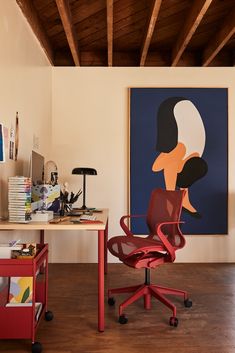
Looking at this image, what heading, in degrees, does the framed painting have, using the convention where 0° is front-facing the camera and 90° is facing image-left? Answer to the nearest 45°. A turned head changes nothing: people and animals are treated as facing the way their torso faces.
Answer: approximately 0°

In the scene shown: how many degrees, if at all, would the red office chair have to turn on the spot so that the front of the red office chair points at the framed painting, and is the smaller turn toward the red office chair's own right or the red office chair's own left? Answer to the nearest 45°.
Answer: approximately 135° to the red office chair's own right

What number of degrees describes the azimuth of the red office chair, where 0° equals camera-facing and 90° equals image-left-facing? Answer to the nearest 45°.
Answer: approximately 45°

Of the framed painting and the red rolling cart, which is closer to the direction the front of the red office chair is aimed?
the red rolling cart

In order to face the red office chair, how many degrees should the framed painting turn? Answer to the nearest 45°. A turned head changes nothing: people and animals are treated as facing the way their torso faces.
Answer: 0° — it already faces it

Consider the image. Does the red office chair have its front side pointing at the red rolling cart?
yes

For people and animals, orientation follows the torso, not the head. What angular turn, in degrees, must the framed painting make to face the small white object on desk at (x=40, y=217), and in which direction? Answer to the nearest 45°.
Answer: approximately 45° to its right

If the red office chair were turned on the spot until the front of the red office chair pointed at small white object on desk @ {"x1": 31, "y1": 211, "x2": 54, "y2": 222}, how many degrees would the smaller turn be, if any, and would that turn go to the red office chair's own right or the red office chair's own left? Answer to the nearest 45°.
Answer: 0° — it already faces it
